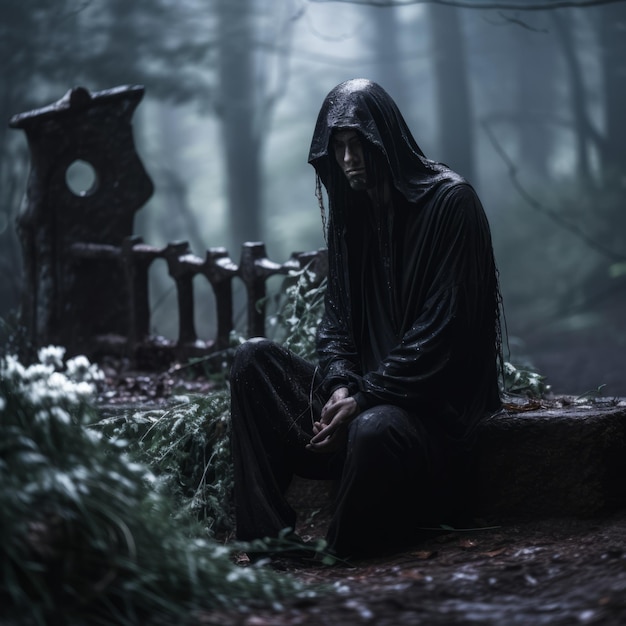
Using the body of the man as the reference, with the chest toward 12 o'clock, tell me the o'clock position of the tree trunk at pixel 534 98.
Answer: The tree trunk is roughly at 5 o'clock from the man.

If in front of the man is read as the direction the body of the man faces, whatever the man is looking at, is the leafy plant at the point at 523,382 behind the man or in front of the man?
behind

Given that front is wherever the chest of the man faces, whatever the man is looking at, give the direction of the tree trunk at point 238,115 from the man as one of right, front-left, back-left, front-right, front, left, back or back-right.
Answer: back-right

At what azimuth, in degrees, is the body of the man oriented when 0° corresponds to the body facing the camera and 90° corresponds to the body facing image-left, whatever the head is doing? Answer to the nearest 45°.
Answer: approximately 45°

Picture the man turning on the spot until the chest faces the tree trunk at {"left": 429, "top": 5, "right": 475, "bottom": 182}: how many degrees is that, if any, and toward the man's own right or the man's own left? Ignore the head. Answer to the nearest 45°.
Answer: approximately 135° to the man's own right

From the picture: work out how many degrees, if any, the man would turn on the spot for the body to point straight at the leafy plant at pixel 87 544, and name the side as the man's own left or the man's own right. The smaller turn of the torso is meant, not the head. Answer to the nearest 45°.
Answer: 0° — they already face it
